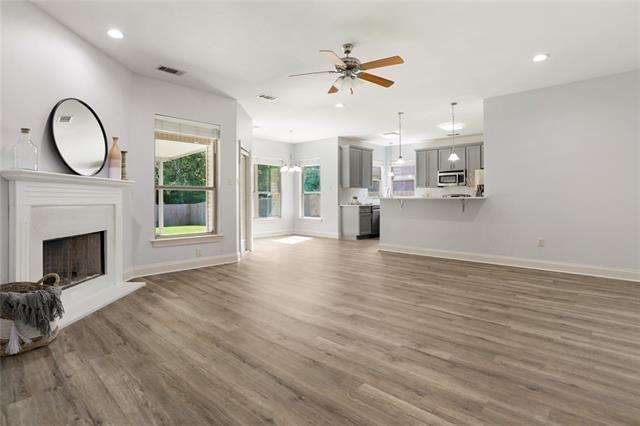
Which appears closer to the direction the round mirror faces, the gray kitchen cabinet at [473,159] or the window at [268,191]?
the gray kitchen cabinet

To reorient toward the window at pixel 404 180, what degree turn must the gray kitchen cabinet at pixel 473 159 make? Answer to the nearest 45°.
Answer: approximately 135° to its right

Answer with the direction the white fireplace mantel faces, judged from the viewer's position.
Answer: facing the viewer and to the right of the viewer

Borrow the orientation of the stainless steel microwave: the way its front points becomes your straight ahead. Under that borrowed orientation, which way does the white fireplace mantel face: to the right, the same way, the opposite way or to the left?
to the left

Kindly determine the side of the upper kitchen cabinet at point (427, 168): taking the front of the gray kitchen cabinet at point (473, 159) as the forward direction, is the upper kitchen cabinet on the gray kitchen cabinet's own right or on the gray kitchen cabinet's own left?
on the gray kitchen cabinet's own right

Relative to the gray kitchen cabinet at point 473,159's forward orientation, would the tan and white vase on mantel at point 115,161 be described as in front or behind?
in front

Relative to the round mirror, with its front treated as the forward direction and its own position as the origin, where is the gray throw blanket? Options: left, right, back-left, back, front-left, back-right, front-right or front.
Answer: front-right

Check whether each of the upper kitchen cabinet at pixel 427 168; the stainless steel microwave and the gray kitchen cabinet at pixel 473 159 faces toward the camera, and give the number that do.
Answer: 3

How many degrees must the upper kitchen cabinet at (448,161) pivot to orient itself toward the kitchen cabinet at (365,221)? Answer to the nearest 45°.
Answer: approximately 90° to its right

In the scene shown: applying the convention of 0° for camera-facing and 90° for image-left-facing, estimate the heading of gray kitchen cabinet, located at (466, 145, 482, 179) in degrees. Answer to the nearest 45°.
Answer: approximately 0°

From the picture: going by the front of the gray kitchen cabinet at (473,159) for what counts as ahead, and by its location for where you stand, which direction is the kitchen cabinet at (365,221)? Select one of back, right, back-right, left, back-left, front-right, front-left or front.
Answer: right

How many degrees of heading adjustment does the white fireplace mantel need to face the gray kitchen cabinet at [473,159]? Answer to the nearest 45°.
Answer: approximately 45° to its left
